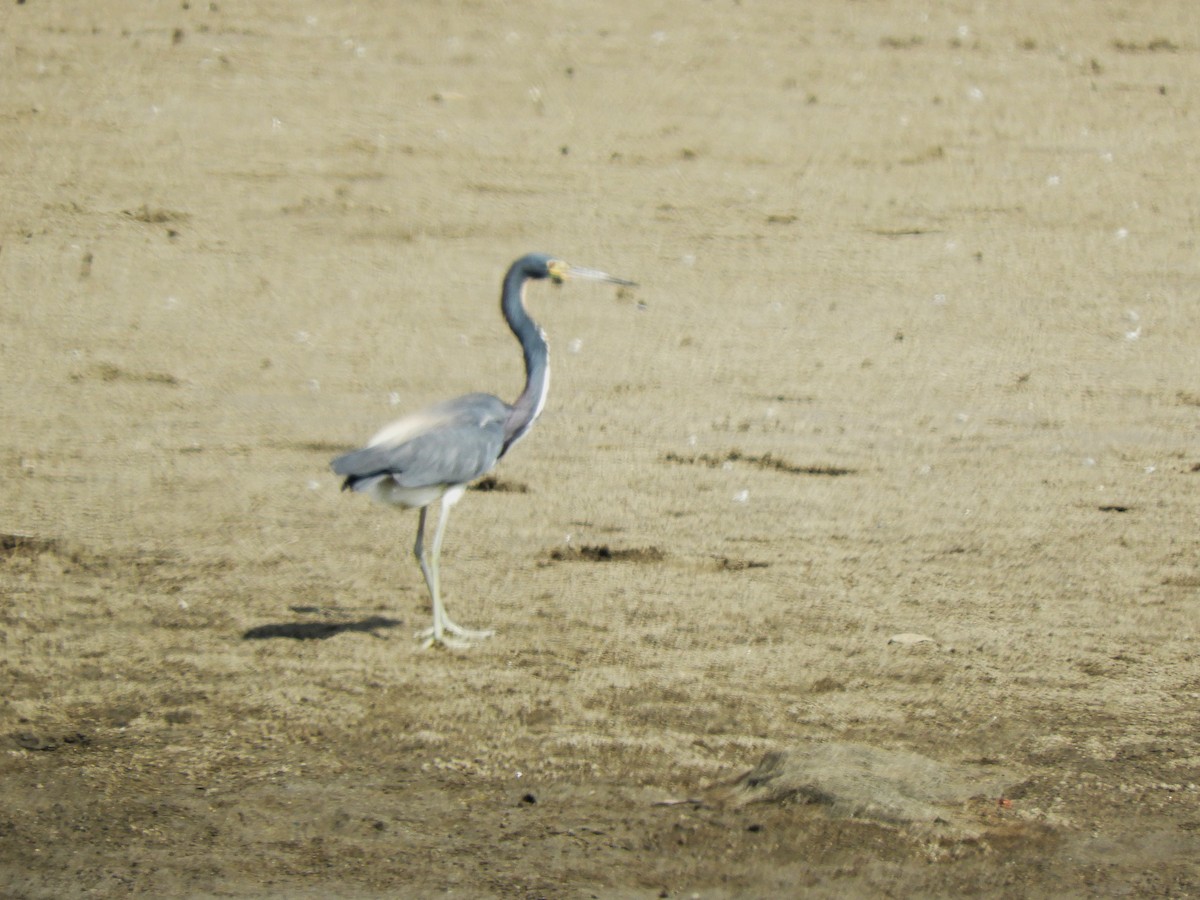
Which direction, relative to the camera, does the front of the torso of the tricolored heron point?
to the viewer's right
